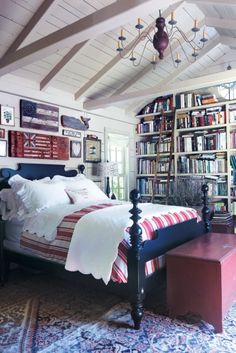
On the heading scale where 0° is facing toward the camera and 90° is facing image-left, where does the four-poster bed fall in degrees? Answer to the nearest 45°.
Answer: approximately 315°

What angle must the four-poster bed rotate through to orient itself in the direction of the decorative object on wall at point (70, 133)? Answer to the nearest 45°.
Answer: approximately 135° to its left

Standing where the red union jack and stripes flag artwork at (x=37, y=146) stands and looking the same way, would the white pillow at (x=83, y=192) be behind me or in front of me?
in front

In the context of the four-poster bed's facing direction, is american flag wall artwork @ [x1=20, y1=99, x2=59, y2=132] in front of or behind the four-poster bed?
behind

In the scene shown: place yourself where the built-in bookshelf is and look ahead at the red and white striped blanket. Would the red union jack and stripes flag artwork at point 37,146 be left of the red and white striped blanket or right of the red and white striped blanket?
right

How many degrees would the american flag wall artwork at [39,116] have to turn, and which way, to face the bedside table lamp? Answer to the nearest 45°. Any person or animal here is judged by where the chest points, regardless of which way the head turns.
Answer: approximately 90° to its left

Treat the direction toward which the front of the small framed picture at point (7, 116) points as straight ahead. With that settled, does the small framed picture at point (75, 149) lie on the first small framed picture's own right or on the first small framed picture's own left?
on the first small framed picture's own left

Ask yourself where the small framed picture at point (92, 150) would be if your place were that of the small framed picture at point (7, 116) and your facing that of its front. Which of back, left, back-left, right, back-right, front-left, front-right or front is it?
left
